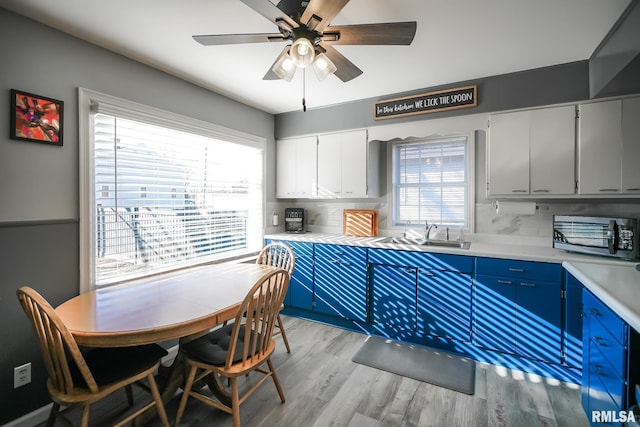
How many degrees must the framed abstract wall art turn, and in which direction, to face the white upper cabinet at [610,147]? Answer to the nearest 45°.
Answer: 0° — it already faces it

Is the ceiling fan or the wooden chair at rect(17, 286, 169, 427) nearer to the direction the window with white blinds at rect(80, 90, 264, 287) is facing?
the ceiling fan

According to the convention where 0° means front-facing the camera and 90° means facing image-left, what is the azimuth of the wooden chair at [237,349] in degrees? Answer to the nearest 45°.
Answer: approximately 135°

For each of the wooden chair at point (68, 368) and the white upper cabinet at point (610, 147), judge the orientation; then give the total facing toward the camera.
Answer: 1

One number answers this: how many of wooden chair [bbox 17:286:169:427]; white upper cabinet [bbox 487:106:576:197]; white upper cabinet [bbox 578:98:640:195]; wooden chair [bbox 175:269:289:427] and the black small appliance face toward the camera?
3
